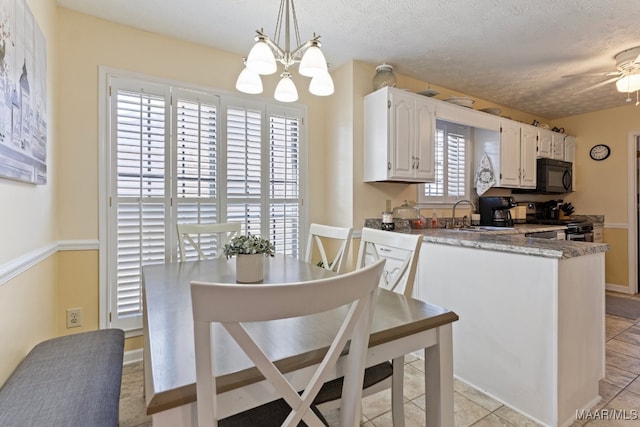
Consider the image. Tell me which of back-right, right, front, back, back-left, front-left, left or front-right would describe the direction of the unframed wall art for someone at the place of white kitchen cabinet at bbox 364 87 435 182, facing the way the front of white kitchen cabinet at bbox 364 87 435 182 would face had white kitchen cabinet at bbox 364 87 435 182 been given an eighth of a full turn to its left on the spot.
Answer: back-right

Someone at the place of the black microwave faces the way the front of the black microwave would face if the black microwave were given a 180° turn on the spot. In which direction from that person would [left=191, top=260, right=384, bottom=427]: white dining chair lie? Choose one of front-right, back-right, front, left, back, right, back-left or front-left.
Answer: back-left

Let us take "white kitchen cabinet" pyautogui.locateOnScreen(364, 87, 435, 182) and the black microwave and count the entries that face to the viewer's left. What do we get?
0

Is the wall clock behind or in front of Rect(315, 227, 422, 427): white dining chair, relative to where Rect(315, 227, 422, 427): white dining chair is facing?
behind

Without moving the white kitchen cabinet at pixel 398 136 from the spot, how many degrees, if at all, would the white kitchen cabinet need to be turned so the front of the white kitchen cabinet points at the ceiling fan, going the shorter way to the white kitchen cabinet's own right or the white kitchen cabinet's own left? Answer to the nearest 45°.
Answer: approximately 45° to the white kitchen cabinet's own left

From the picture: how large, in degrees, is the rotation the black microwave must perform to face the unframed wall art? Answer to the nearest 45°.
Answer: approximately 45° to its right

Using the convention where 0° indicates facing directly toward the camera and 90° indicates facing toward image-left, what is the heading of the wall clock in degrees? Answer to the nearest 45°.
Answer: approximately 45°

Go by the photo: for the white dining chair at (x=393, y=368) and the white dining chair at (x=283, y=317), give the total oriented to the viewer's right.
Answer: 0

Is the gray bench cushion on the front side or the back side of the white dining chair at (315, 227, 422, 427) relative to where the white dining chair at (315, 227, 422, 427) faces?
on the front side

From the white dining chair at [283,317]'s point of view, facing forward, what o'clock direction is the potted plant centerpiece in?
The potted plant centerpiece is roughly at 1 o'clock from the white dining chair.

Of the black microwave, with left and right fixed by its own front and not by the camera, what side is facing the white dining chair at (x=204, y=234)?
right

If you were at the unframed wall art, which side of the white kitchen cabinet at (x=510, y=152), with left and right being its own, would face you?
right

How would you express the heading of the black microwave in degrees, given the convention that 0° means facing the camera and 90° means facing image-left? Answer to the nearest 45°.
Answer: approximately 315°

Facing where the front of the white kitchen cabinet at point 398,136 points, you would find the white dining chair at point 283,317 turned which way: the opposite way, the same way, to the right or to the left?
the opposite way

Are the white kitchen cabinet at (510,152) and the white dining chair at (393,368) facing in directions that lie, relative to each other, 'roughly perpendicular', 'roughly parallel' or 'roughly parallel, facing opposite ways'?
roughly perpendicular
